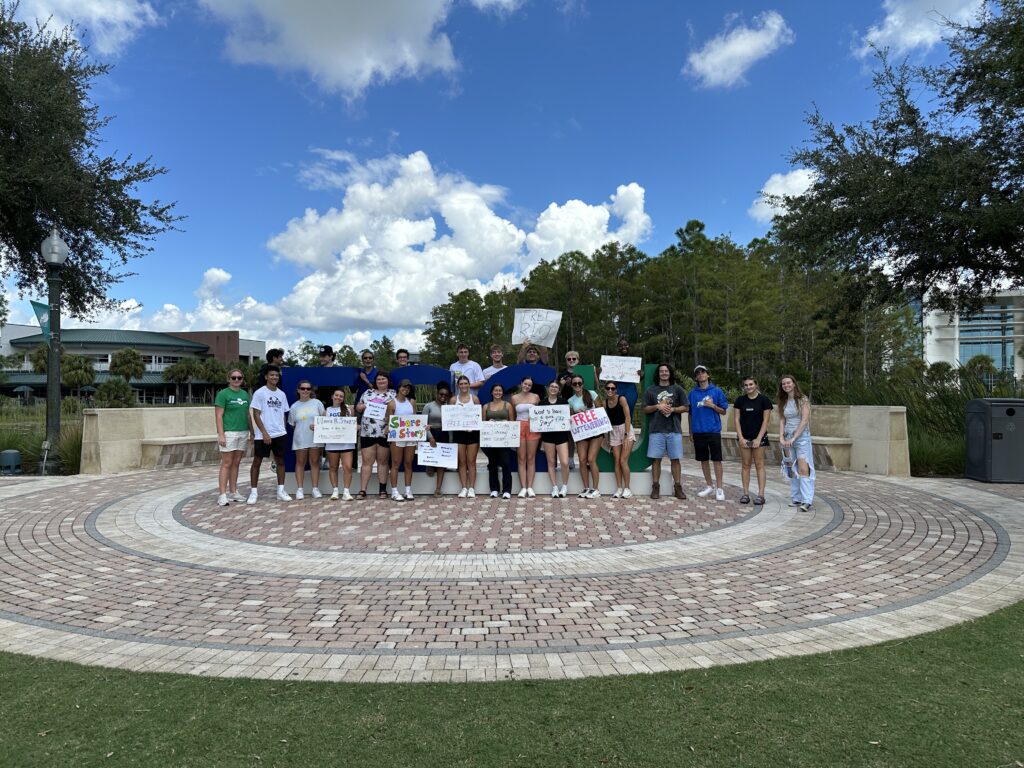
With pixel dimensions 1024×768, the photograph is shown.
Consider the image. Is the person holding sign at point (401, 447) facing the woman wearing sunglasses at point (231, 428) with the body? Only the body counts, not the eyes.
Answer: no

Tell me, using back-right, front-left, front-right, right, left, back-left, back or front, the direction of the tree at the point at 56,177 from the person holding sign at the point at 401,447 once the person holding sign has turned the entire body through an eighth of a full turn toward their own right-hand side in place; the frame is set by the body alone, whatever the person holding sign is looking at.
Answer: right

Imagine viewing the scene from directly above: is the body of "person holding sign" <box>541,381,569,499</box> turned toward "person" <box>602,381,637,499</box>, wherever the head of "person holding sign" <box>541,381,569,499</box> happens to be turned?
no

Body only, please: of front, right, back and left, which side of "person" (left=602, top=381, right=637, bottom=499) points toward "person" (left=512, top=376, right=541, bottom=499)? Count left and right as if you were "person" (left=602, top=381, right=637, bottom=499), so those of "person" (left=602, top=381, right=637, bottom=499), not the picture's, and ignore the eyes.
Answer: right

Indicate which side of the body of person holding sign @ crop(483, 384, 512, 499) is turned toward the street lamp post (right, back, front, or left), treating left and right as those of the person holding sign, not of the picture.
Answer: right

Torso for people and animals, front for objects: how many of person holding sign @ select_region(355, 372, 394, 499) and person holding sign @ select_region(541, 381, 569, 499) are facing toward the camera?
2

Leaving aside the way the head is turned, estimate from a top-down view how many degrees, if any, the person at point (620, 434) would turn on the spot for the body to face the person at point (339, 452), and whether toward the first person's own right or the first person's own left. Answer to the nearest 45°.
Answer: approximately 90° to the first person's own right

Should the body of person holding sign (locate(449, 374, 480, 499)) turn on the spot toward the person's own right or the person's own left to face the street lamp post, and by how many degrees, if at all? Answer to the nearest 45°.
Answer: approximately 135° to the person's own right

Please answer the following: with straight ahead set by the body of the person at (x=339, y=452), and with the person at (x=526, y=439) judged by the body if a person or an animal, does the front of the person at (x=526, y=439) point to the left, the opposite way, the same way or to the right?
the same way

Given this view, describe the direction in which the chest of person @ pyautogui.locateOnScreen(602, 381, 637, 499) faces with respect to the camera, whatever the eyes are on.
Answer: toward the camera

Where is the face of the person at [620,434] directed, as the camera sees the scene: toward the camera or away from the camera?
toward the camera

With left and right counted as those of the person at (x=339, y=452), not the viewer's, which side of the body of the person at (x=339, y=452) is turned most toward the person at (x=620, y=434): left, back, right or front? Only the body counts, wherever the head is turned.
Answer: left

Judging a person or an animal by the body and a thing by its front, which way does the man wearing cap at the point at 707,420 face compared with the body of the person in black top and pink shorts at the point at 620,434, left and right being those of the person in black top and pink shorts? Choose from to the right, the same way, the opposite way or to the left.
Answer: the same way

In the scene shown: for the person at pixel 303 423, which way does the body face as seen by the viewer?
toward the camera

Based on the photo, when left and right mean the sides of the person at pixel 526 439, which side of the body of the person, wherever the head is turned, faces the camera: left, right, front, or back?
front

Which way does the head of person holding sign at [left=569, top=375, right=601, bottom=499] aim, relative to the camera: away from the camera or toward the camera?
toward the camera

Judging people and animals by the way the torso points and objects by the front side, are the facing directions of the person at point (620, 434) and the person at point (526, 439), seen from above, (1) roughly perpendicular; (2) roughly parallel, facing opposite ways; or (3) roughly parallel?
roughly parallel
